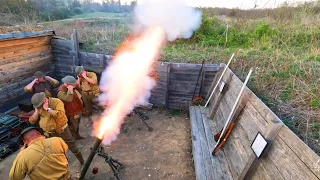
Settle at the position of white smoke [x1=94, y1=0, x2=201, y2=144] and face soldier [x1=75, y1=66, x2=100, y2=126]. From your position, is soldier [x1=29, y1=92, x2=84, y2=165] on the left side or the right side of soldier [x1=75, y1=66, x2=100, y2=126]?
left

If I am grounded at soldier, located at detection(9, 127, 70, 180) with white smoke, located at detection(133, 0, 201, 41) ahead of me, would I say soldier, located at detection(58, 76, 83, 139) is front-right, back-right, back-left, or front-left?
front-left

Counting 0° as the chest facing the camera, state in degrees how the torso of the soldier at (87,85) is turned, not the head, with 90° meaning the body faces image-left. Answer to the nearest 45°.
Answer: approximately 45°

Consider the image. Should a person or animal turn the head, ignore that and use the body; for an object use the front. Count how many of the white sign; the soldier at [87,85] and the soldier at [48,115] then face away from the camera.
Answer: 0

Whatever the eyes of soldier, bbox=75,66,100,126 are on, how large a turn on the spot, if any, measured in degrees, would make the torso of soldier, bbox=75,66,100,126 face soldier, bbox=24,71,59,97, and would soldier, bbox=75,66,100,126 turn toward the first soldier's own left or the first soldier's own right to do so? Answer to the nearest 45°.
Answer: approximately 45° to the first soldier's own right

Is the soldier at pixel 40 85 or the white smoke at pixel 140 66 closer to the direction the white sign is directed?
the soldier
